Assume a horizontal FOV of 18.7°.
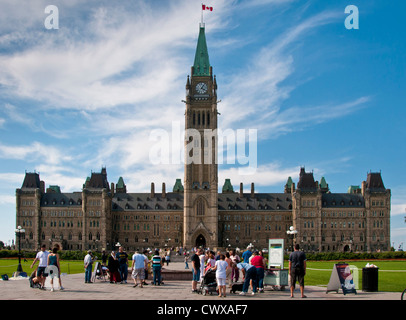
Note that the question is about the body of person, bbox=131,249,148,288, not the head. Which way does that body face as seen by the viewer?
away from the camera

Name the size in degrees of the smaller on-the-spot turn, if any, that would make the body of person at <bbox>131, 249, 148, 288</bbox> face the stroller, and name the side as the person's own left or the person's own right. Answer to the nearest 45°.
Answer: approximately 135° to the person's own right

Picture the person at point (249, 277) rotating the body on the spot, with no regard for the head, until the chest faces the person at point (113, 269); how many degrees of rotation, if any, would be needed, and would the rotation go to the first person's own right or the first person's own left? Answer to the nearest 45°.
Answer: approximately 45° to the first person's own right

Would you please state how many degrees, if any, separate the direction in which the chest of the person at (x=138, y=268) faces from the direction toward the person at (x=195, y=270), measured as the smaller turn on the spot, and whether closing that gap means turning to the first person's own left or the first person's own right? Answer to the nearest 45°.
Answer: approximately 135° to the first person's own right

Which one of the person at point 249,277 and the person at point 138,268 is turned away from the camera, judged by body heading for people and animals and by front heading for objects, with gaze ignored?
the person at point 138,268

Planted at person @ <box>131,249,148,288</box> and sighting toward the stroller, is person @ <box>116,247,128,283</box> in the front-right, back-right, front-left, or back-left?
back-left
